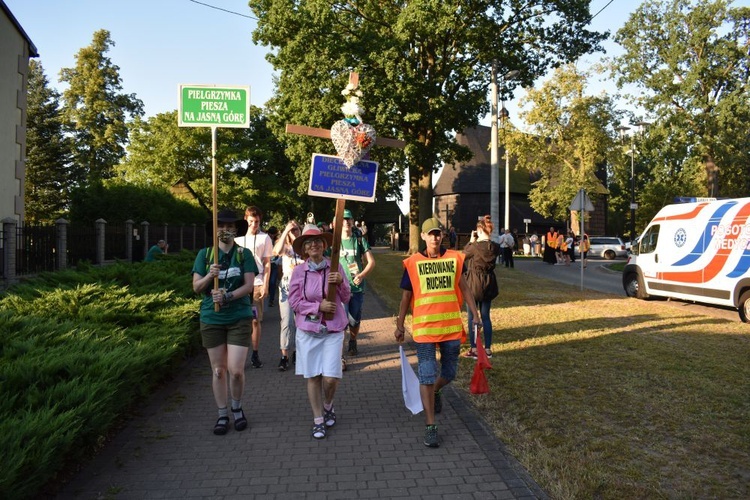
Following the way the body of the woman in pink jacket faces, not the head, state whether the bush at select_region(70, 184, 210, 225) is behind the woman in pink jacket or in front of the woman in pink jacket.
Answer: behind

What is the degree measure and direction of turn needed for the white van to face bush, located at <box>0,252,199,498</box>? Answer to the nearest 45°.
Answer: approximately 90° to its left

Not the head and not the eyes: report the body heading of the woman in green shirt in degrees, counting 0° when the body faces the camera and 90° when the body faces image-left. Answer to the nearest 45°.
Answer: approximately 0°

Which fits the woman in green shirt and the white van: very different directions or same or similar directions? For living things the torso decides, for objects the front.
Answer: very different directions

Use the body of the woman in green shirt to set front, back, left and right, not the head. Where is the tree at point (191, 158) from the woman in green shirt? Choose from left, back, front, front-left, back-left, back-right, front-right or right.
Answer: back

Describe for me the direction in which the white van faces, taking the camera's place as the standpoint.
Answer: facing away from the viewer and to the left of the viewer

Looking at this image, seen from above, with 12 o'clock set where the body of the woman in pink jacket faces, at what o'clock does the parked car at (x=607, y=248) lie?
The parked car is roughly at 7 o'clock from the woman in pink jacket.

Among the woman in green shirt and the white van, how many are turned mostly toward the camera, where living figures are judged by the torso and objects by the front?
1

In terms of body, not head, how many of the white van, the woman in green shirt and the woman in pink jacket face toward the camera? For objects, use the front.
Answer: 2
